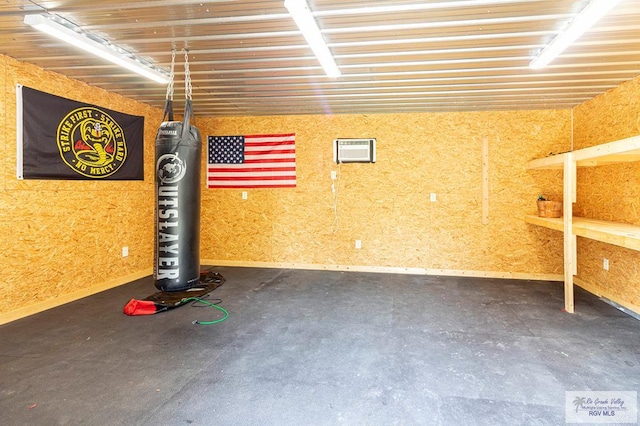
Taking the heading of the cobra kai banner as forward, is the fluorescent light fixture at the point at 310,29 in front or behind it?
in front

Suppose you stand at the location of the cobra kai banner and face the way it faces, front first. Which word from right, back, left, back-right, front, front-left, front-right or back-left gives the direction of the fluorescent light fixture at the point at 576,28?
front

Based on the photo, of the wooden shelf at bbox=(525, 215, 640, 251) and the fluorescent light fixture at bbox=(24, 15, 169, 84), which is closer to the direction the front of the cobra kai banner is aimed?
the wooden shelf

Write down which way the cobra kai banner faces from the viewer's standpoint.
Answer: facing the viewer and to the right of the viewer

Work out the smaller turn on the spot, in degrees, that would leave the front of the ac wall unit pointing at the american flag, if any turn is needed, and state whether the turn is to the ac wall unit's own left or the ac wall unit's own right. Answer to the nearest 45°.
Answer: approximately 90° to the ac wall unit's own right

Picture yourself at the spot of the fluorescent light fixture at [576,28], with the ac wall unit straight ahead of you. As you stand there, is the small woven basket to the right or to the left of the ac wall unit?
right

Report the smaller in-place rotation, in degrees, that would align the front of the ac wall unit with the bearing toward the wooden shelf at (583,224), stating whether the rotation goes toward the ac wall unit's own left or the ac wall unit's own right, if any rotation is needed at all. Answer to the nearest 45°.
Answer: approximately 45° to the ac wall unit's own left

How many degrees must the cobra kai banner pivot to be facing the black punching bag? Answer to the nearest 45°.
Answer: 0° — it already faces it

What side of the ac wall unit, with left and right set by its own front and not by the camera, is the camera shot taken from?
front

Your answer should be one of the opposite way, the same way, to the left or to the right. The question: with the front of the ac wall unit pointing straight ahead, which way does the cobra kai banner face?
to the left

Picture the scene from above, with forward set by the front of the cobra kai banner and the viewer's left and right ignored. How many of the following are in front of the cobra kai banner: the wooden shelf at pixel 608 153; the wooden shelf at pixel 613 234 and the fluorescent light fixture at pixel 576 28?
3

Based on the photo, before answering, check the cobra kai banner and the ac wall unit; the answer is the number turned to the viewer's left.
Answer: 0
